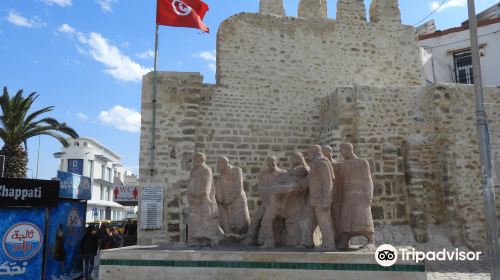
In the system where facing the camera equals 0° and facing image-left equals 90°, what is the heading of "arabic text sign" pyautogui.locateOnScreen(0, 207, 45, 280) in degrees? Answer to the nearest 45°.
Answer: approximately 0°

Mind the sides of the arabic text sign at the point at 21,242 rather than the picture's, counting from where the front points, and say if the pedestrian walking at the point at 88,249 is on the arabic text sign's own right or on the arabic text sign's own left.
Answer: on the arabic text sign's own left

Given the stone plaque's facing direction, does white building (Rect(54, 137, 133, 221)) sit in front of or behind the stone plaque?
behind
